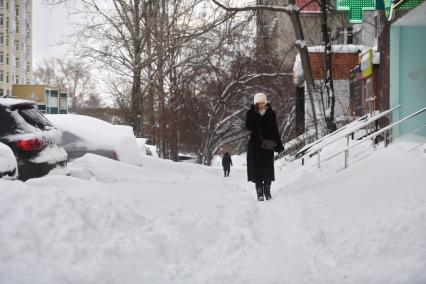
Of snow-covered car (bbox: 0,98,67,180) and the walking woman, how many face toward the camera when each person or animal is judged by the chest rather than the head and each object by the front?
1

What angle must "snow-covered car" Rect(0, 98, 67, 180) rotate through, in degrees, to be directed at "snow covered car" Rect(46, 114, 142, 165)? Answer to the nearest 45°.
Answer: approximately 45° to its right

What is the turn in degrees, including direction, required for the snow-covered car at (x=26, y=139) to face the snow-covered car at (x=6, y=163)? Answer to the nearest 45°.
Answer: approximately 135° to its left

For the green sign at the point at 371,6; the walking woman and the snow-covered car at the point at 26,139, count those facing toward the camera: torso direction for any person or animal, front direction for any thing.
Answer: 2

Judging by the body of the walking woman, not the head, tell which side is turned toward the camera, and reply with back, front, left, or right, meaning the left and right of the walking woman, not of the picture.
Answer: front

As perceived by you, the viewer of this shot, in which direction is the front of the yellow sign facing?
facing the viewer and to the left of the viewer

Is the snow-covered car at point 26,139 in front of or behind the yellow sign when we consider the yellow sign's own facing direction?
in front

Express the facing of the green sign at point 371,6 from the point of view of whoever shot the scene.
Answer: facing the viewer

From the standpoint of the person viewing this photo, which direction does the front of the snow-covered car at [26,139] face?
facing away from the viewer and to the left of the viewer

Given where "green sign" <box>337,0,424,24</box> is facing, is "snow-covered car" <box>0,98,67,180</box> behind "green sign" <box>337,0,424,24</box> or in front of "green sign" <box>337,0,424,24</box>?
in front

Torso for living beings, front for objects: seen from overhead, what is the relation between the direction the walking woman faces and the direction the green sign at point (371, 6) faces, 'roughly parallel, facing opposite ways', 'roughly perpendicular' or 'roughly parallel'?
roughly parallel
